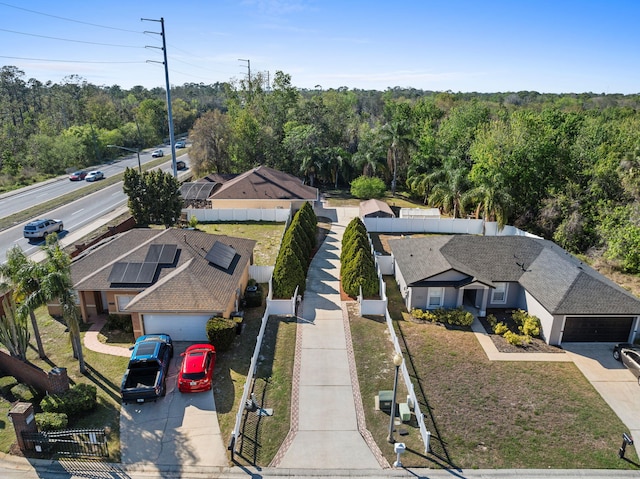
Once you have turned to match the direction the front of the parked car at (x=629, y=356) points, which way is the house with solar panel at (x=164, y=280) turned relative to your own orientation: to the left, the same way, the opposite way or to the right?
the opposite way

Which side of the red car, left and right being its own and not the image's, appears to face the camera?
back

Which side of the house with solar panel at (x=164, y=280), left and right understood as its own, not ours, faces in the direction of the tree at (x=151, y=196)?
back

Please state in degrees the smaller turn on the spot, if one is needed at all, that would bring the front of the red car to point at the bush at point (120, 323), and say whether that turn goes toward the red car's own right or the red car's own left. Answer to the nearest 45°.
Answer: approximately 45° to the red car's own left

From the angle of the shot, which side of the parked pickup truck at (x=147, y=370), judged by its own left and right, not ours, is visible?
back

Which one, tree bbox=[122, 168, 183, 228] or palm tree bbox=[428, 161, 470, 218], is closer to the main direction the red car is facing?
the tree

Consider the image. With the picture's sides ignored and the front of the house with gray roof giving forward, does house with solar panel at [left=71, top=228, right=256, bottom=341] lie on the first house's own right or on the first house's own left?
on the first house's own right

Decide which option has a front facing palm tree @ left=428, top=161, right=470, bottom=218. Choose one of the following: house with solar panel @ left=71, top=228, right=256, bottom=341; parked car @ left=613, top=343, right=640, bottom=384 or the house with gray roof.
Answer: the parked car

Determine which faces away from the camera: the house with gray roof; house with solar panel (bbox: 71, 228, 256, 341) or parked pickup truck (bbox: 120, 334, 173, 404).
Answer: the parked pickup truck

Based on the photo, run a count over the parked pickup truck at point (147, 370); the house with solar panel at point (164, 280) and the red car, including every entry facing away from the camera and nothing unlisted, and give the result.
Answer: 2

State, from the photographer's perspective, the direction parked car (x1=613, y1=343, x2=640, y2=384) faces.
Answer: facing away from the viewer and to the left of the viewer

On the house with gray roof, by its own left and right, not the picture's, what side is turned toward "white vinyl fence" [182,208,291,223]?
right

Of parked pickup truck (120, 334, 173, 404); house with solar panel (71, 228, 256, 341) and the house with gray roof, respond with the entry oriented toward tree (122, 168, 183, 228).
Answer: the parked pickup truck

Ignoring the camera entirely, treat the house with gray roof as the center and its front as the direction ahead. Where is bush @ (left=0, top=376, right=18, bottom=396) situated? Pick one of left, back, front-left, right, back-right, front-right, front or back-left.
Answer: front-right
